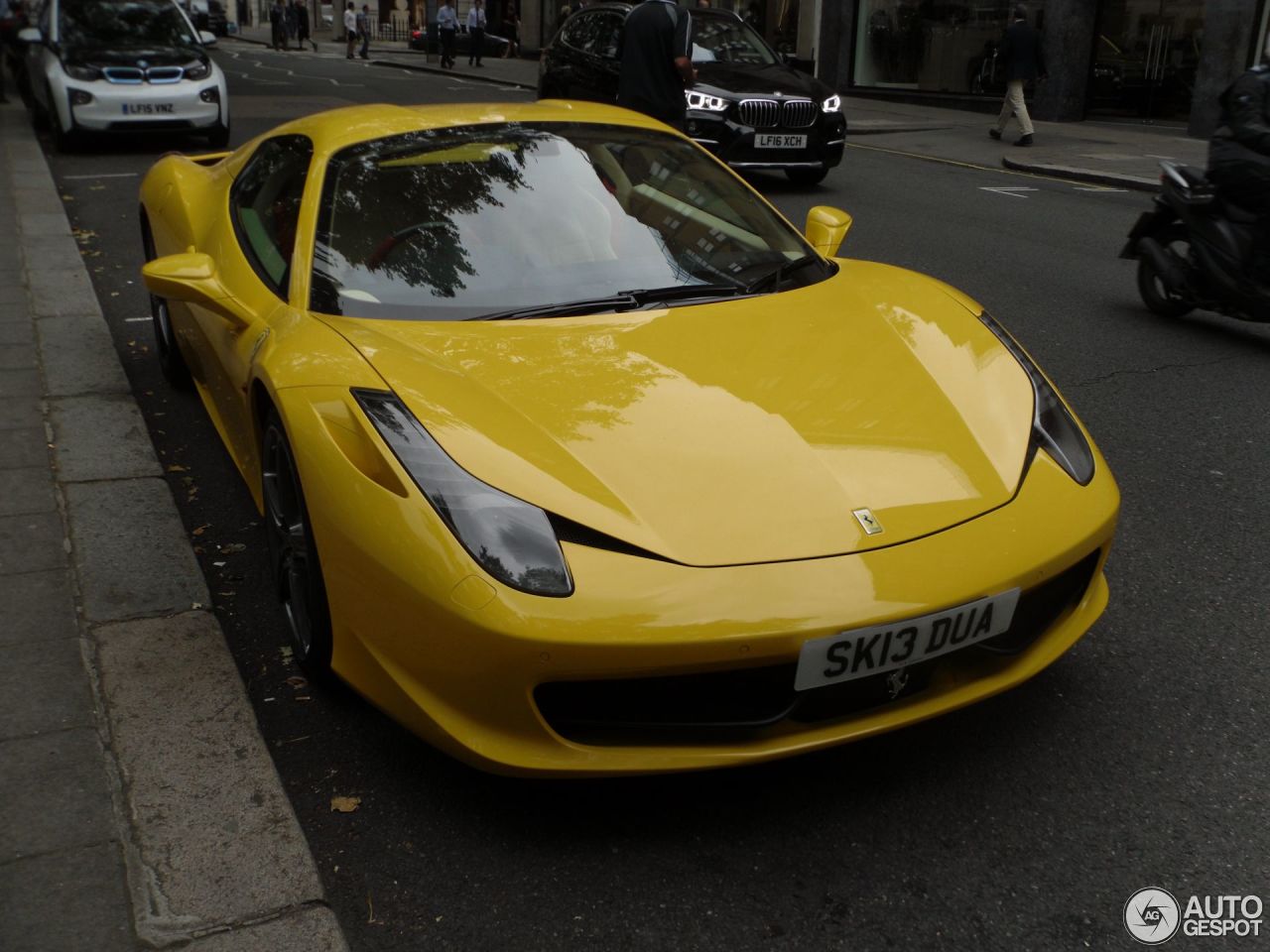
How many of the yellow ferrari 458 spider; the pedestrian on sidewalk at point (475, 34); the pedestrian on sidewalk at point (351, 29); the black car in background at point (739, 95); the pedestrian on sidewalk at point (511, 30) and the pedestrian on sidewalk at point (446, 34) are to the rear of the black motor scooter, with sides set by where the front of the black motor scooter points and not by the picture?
5

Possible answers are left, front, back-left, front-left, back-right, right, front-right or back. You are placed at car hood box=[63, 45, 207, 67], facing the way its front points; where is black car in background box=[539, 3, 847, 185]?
front-left

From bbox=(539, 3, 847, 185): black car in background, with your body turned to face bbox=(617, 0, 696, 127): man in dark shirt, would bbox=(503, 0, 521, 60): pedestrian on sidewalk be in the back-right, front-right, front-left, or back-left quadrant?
back-right

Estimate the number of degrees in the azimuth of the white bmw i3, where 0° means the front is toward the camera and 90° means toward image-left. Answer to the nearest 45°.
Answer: approximately 0°

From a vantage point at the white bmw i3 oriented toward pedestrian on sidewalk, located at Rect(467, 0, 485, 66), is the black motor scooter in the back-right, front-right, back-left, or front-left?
back-right

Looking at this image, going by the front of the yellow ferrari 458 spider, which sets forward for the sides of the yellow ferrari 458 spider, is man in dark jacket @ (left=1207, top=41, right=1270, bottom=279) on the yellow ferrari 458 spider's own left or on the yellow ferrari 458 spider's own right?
on the yellow ferrari 458 spider's own left

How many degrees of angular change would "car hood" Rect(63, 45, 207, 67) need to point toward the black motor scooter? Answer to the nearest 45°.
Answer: approximately 45° to its left

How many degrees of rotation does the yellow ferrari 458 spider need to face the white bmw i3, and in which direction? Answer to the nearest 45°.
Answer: approximately 180°
